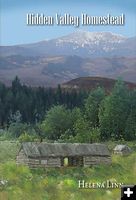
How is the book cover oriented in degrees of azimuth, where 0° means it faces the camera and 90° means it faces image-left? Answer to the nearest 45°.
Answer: approximately 0°
